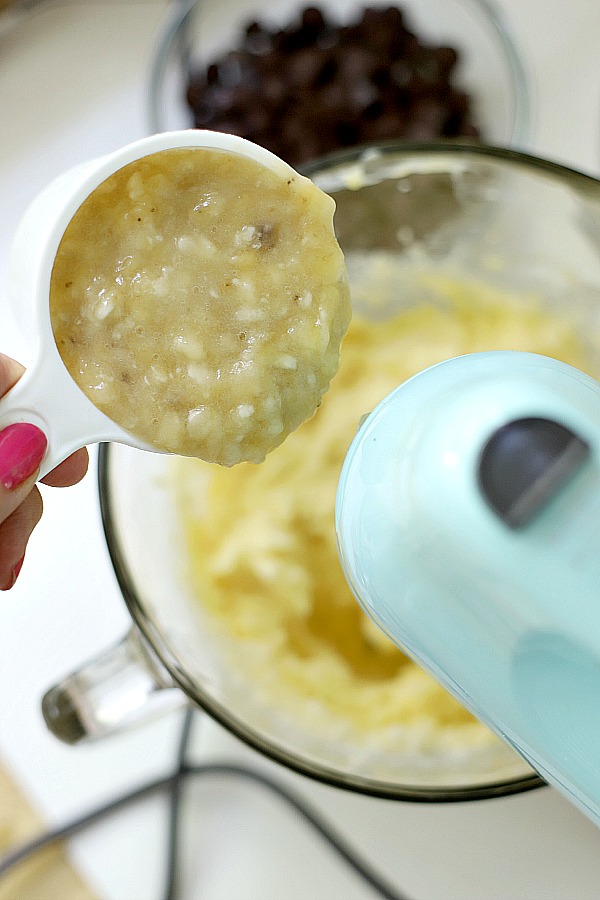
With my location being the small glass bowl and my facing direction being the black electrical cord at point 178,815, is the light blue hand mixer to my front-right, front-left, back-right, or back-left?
front-left

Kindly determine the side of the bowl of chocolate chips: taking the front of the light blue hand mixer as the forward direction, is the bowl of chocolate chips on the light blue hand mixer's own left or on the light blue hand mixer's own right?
on the light blue hand mixer's own right

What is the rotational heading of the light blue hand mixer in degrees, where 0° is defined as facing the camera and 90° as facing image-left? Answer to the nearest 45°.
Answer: approximately 135°
